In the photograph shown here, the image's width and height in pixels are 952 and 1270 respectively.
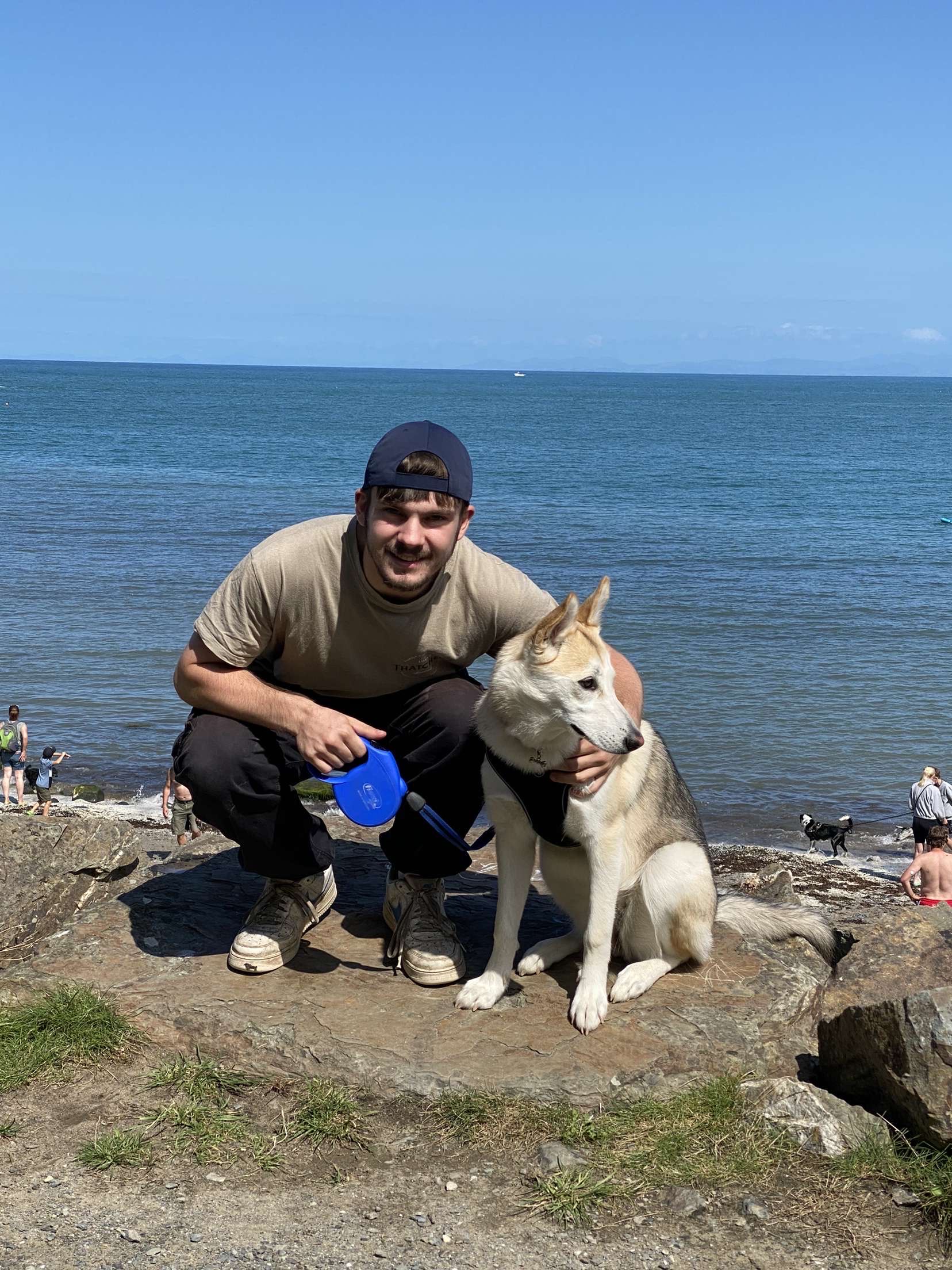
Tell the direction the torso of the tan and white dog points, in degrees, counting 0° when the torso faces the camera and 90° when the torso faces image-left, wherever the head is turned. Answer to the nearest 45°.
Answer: approximately 45°

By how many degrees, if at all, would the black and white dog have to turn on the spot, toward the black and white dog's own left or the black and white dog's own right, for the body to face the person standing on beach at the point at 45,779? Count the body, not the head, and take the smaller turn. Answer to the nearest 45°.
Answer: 0° — it already faces them

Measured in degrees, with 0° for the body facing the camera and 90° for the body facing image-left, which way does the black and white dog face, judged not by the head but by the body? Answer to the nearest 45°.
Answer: approximately 90°

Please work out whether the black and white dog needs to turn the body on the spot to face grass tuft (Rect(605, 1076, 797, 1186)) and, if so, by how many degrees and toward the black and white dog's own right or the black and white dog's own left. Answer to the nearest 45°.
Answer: approximately 90° to the black and white dog's own left

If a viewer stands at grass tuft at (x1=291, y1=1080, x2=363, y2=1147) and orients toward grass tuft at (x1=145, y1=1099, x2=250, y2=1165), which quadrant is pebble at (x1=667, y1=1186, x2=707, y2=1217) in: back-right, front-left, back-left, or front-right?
back-left

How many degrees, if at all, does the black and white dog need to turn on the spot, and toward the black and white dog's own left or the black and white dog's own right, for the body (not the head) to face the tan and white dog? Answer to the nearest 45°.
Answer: approximately 90° to the black and white dog's own left

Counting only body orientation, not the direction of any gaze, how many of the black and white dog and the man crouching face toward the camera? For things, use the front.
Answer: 1

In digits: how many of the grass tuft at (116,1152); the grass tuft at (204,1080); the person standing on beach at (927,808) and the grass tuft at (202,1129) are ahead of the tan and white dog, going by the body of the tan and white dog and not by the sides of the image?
3

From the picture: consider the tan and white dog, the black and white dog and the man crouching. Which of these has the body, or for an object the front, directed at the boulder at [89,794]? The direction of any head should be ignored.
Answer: the black and white dog
